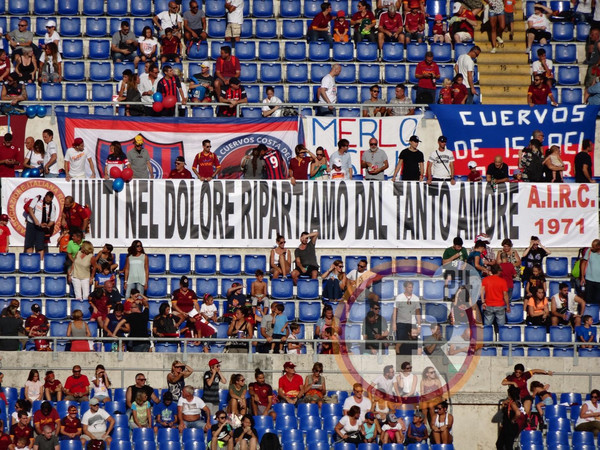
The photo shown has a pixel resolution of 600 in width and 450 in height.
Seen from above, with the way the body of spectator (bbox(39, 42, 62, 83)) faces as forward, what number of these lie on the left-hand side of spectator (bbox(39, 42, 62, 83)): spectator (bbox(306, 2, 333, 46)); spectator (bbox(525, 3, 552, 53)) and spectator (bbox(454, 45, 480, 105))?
3

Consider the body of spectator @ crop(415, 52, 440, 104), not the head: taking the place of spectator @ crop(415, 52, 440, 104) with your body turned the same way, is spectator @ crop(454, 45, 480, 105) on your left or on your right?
on your left

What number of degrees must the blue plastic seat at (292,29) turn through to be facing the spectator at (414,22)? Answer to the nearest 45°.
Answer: approximately 90° to its left

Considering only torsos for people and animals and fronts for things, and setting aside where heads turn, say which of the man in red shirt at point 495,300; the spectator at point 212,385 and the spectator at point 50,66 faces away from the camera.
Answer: the man in red shirt

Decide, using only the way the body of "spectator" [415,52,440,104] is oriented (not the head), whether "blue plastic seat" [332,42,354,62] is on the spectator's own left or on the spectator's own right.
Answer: on the spectator's own right

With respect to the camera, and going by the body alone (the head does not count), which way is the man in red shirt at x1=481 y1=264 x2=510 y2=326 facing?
away from the camera

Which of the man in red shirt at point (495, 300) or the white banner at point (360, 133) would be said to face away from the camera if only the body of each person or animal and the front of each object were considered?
the man in red shirt
